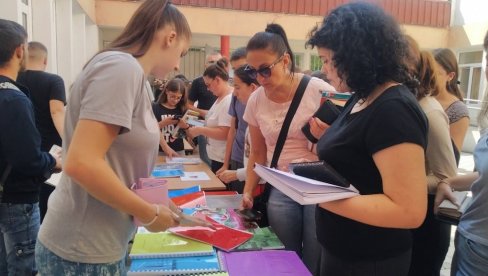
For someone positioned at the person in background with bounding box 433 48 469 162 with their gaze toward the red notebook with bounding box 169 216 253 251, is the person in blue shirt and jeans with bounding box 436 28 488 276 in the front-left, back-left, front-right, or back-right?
front-left

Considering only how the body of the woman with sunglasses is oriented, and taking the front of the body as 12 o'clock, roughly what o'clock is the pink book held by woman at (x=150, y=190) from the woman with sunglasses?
The pink book held by woman is roughly at 11 o'clock from the woman with sunglasses.

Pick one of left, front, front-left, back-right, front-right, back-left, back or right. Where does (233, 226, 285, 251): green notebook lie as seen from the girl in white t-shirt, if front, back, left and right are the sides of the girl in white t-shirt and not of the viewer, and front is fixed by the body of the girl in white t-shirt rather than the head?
left

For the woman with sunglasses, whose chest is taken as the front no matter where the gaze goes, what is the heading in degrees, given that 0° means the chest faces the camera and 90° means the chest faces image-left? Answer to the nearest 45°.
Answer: approximately 45°

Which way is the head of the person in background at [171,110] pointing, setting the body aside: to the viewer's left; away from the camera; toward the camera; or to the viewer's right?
toward the camera

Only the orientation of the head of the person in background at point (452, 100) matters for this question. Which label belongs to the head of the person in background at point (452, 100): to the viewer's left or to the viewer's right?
to the viewer's left
